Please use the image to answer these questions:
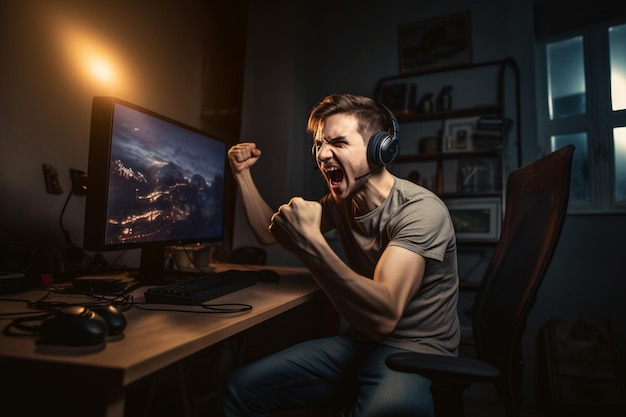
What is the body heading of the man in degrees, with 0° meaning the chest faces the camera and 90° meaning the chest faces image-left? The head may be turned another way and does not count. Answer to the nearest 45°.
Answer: approximately 45°

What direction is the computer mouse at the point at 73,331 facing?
to the viewer's left

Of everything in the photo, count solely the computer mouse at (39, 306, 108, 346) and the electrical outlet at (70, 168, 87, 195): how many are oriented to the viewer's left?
1

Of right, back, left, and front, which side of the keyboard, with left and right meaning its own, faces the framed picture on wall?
left

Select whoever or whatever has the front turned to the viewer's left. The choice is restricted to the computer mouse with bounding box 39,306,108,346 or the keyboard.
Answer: the computer mouse

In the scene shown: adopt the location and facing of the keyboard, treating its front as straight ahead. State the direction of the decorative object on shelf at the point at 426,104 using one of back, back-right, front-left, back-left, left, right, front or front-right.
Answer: left

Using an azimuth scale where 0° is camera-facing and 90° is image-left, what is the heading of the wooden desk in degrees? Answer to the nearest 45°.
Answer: approximately 315°

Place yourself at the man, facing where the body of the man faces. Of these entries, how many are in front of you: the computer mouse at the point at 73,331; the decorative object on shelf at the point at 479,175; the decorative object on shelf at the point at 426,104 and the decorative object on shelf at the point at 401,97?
1

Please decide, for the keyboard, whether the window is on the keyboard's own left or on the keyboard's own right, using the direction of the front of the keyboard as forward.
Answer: on the keyboard's own left

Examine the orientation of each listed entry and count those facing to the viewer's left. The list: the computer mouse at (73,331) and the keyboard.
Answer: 1

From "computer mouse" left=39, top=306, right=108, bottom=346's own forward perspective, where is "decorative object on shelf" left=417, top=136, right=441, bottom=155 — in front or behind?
behind
